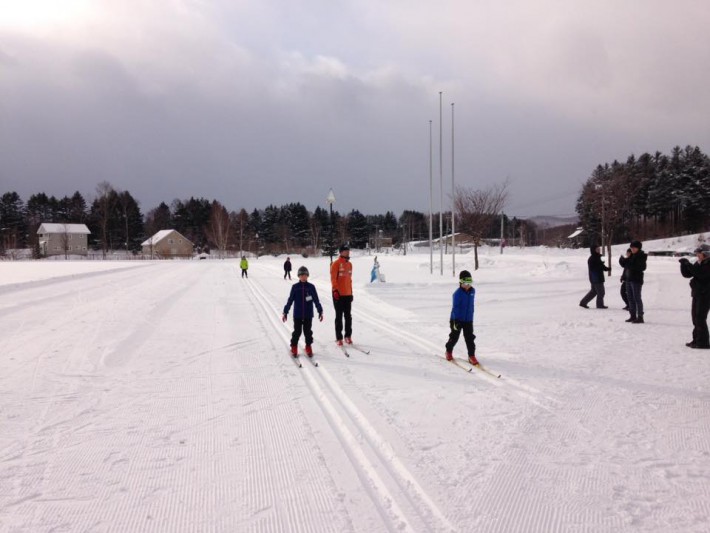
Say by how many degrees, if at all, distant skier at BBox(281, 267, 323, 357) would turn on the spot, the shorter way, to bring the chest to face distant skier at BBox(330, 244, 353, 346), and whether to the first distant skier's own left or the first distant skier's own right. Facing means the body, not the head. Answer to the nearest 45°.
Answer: approximately 135° to the first distant skier's own left

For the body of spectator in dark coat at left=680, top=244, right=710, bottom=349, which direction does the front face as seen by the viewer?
to the viewer's left

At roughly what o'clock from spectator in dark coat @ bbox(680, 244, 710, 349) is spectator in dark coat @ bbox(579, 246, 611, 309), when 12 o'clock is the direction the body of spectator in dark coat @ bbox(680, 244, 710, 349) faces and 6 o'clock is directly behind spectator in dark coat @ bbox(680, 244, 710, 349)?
spectator in dark coat @ bbox(579, 246, 611, 309) is roughly at 2 o'clock from spectator in dark coat @ bbox(680, 244, 710, 349).

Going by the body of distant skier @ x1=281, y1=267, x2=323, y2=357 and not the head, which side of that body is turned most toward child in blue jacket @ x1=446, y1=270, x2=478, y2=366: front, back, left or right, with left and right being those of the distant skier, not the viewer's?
left

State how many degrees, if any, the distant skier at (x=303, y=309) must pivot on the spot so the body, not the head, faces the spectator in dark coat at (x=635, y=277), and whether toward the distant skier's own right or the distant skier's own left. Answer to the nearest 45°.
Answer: approximately 90° to the distant skier's own left

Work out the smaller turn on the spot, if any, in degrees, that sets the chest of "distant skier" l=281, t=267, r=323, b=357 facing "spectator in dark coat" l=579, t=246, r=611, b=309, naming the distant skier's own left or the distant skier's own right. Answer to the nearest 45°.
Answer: approximately 135° to the distant skier's own left
